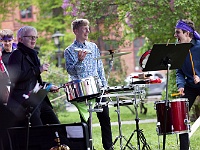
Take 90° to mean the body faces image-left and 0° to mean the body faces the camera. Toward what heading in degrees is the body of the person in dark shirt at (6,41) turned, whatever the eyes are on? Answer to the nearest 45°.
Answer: approximately 0°

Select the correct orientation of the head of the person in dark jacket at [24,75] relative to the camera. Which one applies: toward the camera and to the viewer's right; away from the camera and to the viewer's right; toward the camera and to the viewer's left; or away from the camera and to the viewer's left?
toward the camera and to the viewer's right

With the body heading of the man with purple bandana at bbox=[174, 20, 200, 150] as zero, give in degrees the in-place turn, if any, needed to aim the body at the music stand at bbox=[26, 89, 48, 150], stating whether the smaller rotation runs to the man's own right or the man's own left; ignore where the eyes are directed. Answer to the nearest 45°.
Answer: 0° — they already face it

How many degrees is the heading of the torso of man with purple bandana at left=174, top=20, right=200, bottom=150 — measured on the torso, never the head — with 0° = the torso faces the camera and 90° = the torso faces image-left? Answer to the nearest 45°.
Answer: approximately 45°

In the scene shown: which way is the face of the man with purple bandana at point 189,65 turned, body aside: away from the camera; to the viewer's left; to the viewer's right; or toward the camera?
to the viewer's left

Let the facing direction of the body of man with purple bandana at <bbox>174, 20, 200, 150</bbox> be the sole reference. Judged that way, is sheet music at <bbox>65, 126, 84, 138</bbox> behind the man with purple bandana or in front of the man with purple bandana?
in front
